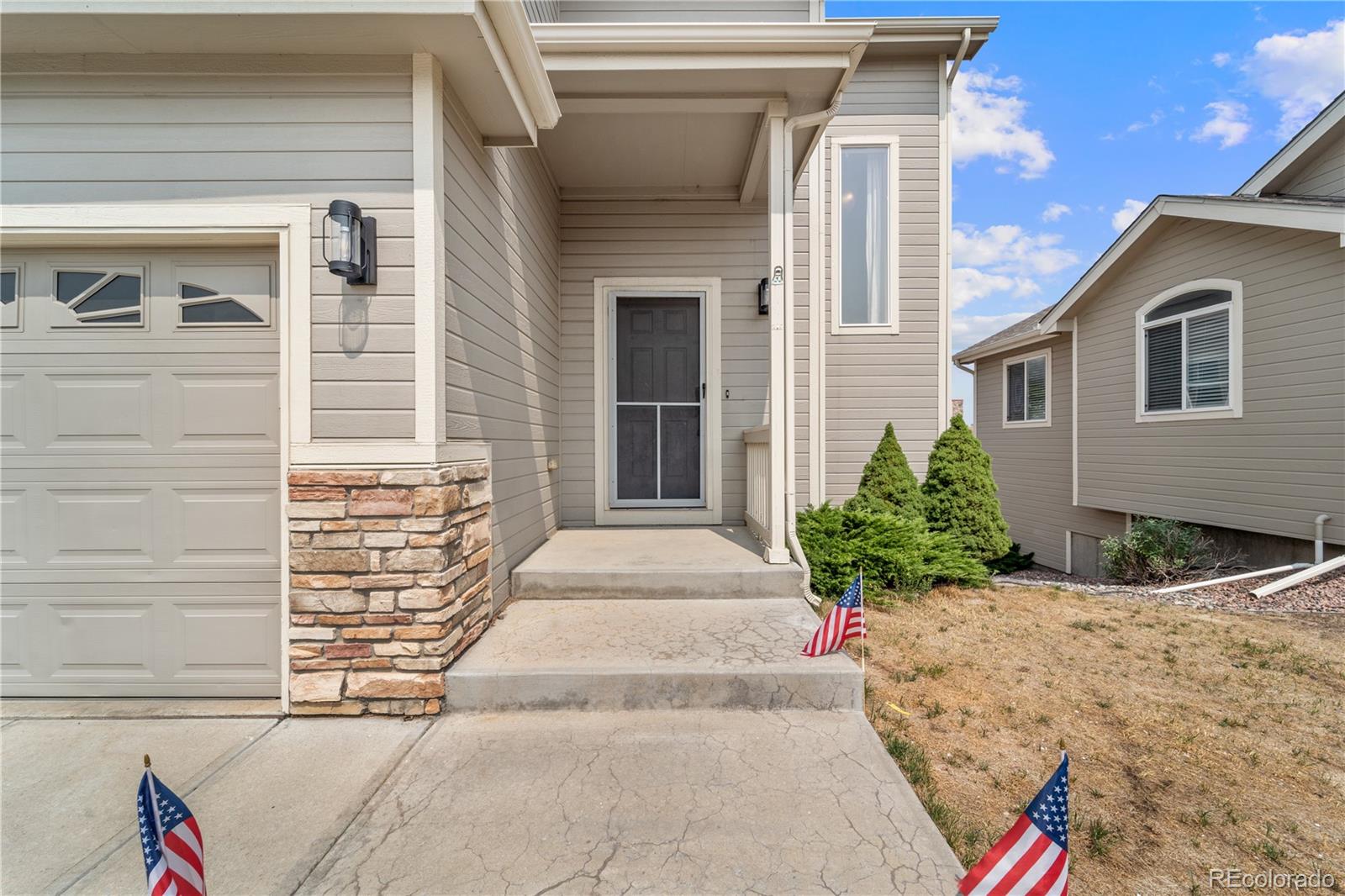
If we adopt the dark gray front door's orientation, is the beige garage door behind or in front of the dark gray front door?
in front

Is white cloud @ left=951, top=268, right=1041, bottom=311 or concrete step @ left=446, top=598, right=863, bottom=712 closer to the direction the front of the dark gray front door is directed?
the concrete step

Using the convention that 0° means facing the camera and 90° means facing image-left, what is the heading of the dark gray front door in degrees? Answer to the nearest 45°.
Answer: approximately 0°

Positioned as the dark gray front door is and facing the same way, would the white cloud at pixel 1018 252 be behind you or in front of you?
behind

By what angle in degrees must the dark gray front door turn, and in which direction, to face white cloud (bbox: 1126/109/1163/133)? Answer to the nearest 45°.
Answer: approximately 135° to its left

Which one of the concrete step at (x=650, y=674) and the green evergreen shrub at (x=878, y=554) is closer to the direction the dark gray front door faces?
the concrete step

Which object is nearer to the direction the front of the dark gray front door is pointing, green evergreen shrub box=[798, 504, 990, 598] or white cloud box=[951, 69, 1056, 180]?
the green evergreen shrub

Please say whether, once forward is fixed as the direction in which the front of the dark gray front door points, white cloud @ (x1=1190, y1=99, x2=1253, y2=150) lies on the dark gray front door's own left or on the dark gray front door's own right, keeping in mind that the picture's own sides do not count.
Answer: on the dark gray front door's own left

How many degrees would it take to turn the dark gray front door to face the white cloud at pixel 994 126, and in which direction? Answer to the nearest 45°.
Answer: approximately 135° to its left

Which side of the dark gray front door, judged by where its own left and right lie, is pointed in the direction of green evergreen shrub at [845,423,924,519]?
left

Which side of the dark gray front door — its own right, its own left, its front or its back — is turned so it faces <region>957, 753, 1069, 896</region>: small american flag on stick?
front
